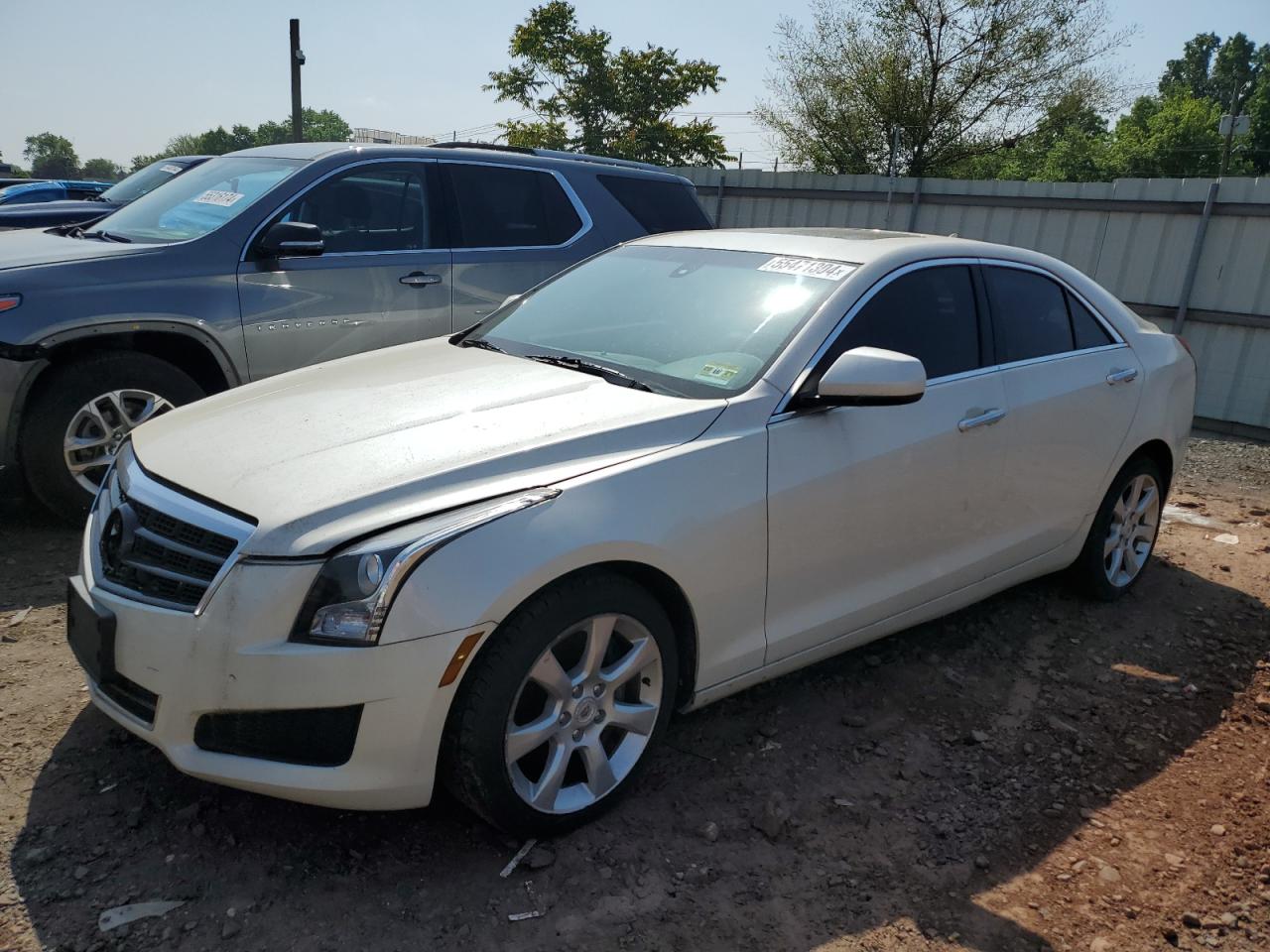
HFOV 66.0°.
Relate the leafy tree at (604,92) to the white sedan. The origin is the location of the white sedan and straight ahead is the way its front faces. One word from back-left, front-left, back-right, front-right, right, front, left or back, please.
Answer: back-right

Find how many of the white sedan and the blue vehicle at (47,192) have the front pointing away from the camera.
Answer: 0

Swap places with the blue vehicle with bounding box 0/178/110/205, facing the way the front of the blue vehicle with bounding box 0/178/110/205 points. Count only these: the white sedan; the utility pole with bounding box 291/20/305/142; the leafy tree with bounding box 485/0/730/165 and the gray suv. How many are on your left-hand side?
2

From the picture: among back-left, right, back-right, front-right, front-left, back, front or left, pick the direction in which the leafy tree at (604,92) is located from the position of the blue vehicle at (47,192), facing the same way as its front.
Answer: back-right

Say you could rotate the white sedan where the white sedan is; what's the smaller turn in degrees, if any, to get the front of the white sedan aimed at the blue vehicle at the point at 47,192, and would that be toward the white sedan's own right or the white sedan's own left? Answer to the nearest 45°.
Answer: approximately 90° to the white sedan's own right

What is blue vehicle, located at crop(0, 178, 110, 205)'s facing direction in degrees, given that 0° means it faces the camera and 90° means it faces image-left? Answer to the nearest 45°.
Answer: approximately 90°

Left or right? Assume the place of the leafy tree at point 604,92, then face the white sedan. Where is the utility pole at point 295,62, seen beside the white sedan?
right

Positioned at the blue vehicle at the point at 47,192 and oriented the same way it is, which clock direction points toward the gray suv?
The gray suv is roughly at 9 o'clock from the blue vehicle.

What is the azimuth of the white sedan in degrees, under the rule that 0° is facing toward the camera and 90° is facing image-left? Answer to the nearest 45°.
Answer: approximately 45°

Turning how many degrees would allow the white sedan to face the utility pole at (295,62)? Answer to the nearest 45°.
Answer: approximately 135° to its right

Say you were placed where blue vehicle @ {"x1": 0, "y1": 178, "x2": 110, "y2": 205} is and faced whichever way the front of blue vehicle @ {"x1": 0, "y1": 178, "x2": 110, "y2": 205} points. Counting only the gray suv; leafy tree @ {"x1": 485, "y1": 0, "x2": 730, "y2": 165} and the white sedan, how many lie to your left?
2
